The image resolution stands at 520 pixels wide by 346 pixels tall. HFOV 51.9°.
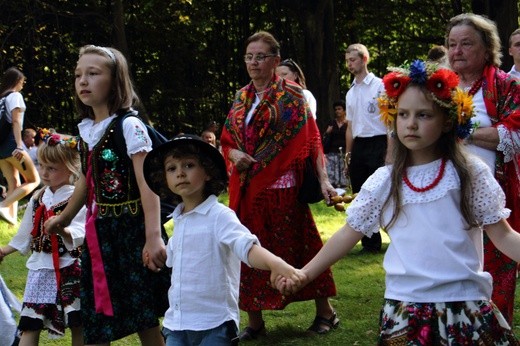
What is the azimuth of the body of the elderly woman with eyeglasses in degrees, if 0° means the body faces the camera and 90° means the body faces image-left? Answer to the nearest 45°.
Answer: approximately 45°

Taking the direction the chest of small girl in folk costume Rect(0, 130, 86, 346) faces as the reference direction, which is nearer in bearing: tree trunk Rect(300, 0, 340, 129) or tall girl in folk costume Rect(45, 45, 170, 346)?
the tall girl in folk costume

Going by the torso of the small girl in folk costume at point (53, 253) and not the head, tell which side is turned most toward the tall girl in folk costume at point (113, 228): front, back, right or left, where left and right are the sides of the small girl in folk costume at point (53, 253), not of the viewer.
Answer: left

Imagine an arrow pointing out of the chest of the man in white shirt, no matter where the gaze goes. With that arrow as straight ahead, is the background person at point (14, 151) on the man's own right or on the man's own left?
on the man's own right

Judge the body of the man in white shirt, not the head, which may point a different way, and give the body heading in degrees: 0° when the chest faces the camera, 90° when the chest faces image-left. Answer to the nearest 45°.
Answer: approximately 45°
